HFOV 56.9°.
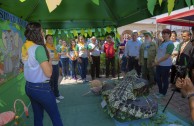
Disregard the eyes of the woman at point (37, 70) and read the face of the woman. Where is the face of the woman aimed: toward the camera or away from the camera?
away from the camera

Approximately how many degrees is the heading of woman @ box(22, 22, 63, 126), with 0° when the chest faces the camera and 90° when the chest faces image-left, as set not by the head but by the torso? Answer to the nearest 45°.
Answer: approximately 225°

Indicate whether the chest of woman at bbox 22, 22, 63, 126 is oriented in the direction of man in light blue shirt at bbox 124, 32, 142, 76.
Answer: yes
